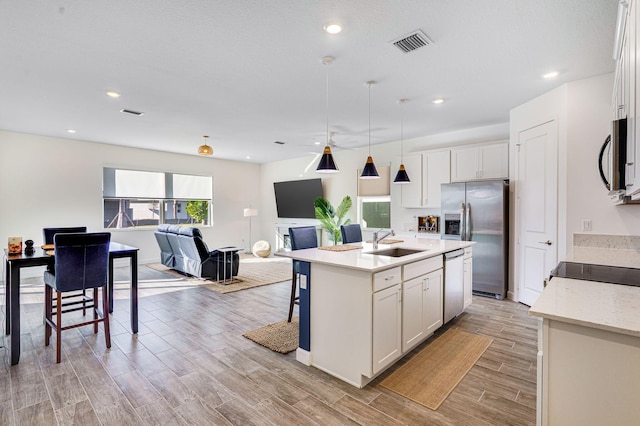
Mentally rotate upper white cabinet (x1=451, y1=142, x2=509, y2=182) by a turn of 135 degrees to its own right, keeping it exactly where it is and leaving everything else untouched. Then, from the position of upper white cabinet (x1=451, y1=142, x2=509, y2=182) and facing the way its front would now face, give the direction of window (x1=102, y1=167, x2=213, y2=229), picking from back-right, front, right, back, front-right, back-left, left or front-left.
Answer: front-left

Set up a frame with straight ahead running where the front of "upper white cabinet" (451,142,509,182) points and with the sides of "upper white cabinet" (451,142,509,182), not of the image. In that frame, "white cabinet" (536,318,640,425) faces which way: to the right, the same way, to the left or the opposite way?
to the right

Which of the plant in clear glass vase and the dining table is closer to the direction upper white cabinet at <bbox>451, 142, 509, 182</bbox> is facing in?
the dining table

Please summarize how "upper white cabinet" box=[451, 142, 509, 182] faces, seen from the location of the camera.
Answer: facing the viewer

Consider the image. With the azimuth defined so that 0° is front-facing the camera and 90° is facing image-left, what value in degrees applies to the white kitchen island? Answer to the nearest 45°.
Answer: approximately 315°

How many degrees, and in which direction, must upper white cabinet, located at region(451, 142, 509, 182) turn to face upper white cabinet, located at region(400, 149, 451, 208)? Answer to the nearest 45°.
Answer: approximately 90° to its right

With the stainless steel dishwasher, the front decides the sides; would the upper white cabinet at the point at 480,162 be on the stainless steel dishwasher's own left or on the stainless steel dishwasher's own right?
on the stainless steel dishwasher's own left

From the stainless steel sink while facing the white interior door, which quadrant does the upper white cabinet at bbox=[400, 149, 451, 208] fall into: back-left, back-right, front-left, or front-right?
front-left

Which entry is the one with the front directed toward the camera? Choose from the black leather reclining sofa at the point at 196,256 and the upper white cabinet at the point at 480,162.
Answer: the upper white cabinet

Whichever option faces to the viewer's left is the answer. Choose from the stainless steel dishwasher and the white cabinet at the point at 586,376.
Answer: the white cabinet

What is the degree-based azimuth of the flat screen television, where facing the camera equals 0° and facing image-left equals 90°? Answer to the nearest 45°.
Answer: approximately 45°

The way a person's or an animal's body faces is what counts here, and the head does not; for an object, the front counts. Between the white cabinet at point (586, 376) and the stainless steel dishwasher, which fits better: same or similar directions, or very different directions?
very different directions

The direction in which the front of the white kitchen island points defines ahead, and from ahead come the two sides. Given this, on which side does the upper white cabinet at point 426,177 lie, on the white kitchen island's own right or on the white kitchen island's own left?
on the white kitchen island's own left

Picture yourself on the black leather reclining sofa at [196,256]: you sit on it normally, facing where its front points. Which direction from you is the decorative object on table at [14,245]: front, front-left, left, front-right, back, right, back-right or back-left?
back

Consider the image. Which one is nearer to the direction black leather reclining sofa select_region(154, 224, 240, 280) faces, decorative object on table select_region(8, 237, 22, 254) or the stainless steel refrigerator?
the stainless steel refrigerator

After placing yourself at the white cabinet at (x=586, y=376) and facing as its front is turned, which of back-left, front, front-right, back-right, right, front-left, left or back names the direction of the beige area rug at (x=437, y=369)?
front-right

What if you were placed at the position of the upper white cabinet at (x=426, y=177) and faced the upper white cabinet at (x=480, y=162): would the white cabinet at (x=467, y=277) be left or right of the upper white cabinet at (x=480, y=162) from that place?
right

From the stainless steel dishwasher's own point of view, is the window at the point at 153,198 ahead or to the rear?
to the rear

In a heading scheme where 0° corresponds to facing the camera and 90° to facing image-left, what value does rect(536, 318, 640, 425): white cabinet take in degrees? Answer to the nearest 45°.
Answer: approximately 90°

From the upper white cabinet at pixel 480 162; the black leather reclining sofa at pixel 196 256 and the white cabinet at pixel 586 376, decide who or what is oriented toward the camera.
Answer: the upper white cabinet

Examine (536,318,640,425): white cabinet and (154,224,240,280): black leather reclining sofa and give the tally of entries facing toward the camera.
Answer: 0
